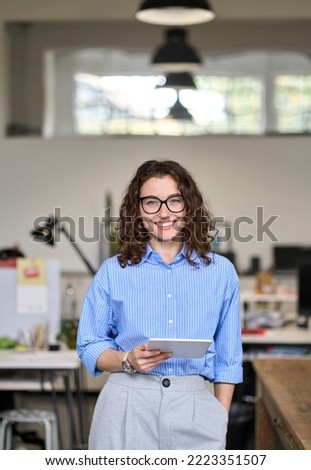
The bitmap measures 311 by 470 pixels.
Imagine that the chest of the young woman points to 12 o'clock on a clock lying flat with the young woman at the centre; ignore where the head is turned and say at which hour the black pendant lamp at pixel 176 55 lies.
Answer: The black pendant lamp is roughly at 6 o'clock from the young woman.

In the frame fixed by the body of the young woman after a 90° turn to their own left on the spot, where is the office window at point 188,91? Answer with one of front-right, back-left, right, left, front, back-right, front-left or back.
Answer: left

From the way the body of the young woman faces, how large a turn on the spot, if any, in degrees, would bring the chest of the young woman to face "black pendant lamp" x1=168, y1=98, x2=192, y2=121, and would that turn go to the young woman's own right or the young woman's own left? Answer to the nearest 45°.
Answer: approximately 180°

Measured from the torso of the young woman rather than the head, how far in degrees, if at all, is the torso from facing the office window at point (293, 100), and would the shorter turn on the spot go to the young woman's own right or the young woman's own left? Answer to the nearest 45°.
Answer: approximately 180°

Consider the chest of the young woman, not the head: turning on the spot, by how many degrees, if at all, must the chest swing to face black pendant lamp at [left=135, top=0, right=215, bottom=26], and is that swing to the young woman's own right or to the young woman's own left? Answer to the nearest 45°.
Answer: approximately 180°

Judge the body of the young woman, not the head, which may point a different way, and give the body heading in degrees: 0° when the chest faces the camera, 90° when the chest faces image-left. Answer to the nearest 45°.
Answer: approximately 0°

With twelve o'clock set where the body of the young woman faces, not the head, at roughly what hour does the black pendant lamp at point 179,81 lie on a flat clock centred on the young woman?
The black pendant lamp is roughly at 6 o'clock from the young woman.
